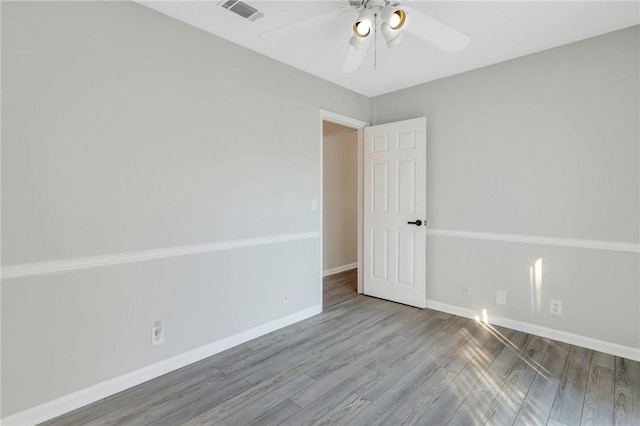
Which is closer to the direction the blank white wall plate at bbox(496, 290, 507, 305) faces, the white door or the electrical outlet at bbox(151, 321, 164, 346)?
the electrical outlet

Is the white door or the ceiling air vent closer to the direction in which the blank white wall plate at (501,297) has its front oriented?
the ceiling air vent

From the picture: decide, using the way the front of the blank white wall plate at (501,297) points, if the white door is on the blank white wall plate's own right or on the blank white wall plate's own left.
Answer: on the blank white wall plate's own right

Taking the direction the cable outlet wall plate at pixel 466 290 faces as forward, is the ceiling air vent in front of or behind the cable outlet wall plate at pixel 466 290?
in front

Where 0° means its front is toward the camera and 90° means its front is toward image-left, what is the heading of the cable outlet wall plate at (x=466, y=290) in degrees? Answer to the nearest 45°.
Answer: approximately 0°
